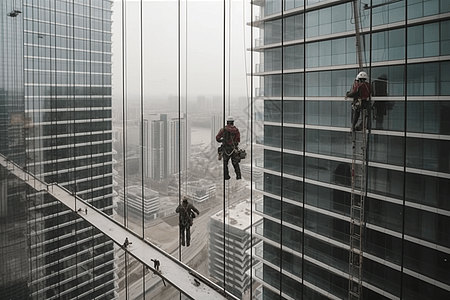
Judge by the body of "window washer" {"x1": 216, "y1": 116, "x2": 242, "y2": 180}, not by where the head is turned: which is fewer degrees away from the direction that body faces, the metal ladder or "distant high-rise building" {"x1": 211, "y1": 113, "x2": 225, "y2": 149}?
the distant high-rise building

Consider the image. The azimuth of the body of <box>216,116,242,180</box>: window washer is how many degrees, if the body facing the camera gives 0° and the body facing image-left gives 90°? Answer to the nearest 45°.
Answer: approximately 180°

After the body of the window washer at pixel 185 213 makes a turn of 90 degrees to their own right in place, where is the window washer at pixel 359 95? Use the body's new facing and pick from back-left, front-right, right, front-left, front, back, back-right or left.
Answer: front-right

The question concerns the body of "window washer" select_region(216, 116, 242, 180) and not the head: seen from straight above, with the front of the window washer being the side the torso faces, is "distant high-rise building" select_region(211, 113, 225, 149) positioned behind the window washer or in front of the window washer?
in front

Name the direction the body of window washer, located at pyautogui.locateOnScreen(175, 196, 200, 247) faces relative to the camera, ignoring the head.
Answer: away from the camera

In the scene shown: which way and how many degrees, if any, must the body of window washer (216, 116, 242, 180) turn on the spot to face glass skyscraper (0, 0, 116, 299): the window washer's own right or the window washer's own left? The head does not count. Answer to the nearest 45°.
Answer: approximately 45° to the window washer's own left

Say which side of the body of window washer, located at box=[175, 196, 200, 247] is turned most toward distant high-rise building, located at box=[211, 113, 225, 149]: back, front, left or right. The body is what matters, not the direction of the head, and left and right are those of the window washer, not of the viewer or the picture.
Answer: front
